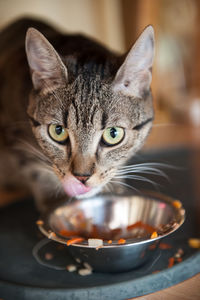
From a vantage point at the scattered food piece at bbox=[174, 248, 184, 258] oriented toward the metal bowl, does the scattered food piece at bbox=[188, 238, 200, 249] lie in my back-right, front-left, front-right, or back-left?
back-right
